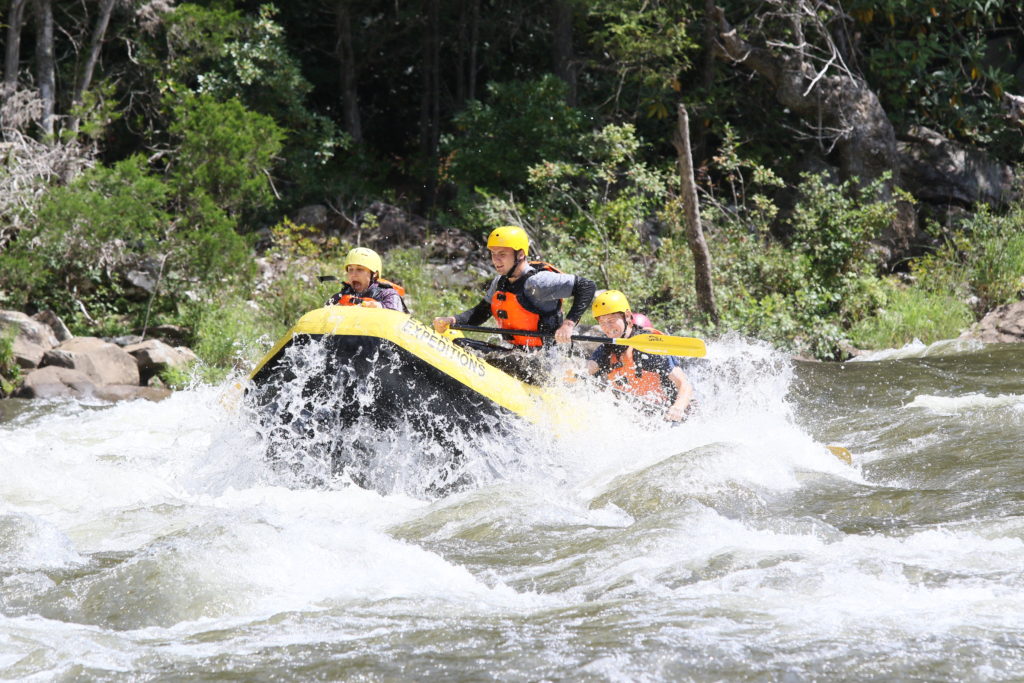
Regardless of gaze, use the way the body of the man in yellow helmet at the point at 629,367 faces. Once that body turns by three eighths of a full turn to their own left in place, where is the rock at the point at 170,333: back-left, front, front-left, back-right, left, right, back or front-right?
back-left

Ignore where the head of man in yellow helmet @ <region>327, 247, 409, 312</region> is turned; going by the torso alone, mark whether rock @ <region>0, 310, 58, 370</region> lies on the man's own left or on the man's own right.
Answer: on the man's own right

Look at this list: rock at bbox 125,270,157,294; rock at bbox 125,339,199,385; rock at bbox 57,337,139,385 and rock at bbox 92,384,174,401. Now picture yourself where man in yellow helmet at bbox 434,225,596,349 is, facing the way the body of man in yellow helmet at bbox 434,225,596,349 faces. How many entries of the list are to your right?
4

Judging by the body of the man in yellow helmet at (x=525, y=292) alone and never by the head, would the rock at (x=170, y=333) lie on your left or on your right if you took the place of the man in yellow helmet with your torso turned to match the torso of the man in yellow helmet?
on your right

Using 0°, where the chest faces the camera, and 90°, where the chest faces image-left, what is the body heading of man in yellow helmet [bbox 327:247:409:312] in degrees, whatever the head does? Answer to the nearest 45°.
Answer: approximately 45°

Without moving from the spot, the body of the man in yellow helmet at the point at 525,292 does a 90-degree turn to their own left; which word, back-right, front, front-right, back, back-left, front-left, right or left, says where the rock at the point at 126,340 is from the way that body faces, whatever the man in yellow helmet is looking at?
back

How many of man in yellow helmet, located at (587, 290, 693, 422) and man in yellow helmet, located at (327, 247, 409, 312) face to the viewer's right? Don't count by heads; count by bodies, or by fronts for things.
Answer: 0

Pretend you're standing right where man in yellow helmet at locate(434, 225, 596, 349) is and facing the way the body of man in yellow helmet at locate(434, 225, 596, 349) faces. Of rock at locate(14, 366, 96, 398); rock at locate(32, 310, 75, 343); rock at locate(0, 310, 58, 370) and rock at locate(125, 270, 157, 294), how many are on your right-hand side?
4

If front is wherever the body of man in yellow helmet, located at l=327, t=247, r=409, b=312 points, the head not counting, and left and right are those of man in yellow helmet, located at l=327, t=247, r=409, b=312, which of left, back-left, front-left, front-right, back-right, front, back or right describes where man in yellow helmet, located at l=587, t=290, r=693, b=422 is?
back-left

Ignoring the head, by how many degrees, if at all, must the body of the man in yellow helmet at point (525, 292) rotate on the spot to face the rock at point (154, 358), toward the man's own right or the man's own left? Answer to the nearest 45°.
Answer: approximately 90° to the man's own right

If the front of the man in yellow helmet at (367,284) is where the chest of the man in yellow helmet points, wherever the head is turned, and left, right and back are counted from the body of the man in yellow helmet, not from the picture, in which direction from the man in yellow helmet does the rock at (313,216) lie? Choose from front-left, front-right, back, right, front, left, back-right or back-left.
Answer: back-right

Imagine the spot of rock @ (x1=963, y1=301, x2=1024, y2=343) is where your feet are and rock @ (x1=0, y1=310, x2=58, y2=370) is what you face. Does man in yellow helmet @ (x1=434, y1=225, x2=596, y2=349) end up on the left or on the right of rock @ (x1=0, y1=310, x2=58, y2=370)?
left
